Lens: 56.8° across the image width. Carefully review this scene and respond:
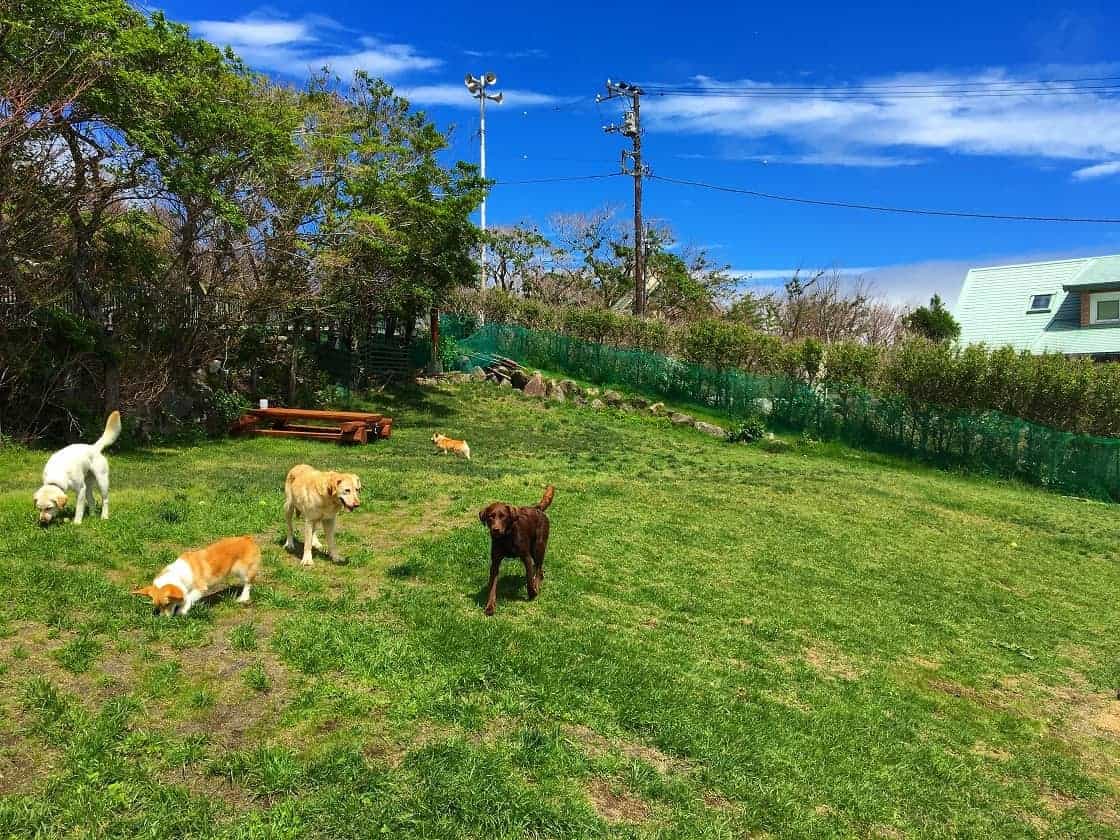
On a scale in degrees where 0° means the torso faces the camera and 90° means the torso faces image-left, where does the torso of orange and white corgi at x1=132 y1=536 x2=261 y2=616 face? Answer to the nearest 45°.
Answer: approximately 45°

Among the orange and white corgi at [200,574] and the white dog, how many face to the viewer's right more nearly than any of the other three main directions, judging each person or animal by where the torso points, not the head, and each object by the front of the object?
0

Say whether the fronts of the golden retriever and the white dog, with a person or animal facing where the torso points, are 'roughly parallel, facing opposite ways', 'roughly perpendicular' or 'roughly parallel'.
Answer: roughly perpendicular

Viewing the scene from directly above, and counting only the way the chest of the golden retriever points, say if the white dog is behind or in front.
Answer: behind

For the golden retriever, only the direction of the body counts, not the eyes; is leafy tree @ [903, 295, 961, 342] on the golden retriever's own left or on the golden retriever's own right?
on the golden retriever's own left

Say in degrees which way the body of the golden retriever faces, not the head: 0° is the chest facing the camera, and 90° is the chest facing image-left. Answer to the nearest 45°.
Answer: approximately 315°

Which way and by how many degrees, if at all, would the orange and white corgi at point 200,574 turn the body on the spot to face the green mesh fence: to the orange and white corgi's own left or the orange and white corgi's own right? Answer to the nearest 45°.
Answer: approximately 180°

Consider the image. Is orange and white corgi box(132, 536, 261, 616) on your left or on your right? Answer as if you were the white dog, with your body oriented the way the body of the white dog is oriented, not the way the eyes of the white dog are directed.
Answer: on your left
